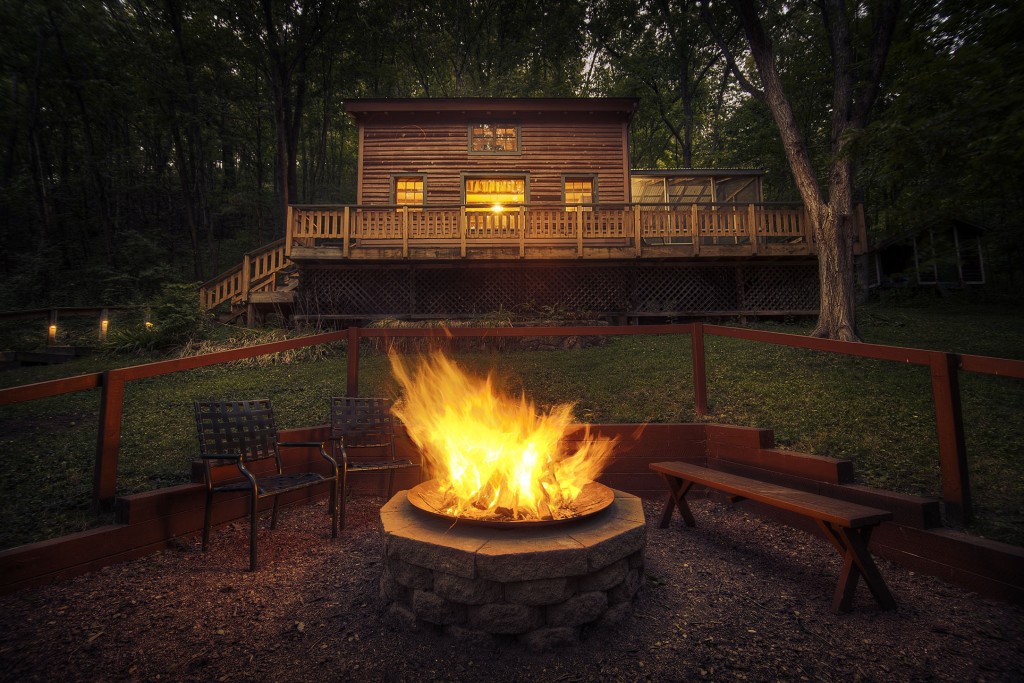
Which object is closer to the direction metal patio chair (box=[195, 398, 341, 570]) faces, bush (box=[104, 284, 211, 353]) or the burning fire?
the burning fire

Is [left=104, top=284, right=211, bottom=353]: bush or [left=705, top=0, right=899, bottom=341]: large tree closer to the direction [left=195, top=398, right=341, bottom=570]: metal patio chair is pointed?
the large tree

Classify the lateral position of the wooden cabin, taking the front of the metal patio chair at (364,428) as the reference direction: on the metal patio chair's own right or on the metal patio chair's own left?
on the metal patio chair's own left

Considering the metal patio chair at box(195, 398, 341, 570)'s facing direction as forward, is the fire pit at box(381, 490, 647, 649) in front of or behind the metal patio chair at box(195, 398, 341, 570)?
in front

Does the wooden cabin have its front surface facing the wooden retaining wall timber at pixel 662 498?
yes

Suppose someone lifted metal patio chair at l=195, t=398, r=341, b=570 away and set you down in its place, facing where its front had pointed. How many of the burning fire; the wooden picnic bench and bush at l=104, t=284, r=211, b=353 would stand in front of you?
2

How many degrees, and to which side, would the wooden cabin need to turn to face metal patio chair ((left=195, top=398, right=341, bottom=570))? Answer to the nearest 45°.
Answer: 0° — it already faces it

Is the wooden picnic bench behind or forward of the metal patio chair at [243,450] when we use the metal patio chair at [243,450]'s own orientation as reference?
forward

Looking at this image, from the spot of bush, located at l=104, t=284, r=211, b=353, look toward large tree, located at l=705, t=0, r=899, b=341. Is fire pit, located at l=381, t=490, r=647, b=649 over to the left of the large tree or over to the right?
right

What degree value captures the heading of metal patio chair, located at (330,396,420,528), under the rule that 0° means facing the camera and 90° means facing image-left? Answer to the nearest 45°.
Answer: approximately 315°

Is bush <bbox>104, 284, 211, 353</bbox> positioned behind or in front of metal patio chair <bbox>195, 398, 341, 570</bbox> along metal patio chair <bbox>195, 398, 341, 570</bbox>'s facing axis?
behind

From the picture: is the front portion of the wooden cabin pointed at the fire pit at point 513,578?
yes

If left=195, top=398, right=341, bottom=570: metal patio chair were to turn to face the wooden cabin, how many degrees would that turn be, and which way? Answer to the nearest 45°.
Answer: approximately 90° to its left

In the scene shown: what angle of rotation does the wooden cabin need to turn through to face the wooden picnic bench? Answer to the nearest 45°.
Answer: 0° — it already faces it
